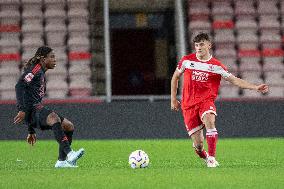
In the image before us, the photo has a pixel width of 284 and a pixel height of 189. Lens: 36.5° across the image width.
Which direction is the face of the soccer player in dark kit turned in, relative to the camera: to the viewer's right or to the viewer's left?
to the viewer's right

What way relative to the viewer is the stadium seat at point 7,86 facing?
toward the camera

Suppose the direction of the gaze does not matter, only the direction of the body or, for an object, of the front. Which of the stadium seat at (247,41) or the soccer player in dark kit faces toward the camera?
the stadium seat

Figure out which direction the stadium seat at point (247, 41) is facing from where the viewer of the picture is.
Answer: facing the viewer

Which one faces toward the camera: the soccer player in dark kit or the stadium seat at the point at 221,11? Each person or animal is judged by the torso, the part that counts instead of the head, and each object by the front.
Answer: the stadium seat

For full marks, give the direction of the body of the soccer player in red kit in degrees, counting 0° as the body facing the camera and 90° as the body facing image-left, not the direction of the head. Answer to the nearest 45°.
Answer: approximately 0°

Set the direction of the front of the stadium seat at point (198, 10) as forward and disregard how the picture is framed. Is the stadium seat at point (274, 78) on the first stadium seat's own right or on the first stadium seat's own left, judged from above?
on the first stadium seat's own left

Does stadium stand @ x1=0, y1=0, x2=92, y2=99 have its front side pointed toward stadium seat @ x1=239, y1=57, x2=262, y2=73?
no

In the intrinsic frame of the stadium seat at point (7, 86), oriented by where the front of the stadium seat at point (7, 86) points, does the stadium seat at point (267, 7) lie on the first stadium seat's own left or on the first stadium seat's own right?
on the first stadium seat's own left

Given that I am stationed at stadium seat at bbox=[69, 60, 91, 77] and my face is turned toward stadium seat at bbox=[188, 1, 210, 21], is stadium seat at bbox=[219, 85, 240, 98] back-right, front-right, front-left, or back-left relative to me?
front-right

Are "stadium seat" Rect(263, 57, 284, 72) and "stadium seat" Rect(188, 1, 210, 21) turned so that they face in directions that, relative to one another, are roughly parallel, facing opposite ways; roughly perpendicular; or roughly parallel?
roughly parallel

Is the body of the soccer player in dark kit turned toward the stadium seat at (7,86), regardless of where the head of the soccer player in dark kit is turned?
no

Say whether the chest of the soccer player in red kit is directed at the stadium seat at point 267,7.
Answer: no

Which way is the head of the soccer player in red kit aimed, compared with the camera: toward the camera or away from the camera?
toward the camera

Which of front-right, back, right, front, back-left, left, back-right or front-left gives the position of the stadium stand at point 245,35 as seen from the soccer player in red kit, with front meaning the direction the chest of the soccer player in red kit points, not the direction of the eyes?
back

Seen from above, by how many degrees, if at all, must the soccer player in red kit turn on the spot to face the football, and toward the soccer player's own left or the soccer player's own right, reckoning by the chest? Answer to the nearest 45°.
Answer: approximately 45° to the soccer player's own right

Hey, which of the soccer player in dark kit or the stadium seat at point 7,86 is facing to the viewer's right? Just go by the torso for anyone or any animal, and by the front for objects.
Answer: the soccer player in dark kit

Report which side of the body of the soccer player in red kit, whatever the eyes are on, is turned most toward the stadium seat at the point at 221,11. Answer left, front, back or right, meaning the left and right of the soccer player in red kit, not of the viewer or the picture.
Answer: back
